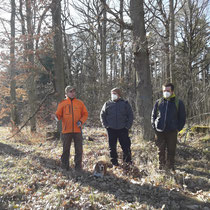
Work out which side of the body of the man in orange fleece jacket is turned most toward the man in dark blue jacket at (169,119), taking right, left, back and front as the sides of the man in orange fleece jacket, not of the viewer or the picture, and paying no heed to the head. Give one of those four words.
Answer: left

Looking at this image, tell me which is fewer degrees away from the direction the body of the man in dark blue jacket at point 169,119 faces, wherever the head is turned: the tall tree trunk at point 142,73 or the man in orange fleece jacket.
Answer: the man in orange fleece jacket

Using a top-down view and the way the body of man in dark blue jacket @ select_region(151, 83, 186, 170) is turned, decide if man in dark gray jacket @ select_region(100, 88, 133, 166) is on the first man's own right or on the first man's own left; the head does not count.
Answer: on the first man's own right

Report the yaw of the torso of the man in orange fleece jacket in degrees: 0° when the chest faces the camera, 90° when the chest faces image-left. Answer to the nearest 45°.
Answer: approximately 0°

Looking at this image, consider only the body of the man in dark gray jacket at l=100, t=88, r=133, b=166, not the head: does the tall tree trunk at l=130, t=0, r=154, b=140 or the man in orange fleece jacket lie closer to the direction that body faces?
the man in orange fleece jacket

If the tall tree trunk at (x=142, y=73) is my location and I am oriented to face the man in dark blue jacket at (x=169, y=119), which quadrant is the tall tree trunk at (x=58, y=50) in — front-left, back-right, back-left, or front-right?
back-right

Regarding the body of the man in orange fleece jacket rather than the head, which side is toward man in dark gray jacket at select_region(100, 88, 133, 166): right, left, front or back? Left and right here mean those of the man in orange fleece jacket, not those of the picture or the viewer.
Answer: left

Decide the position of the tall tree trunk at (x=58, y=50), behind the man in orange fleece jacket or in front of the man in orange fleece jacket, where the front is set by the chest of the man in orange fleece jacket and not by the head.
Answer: behind

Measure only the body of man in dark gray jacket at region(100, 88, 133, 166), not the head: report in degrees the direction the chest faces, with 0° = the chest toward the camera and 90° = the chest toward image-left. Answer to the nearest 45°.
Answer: approximately 0°

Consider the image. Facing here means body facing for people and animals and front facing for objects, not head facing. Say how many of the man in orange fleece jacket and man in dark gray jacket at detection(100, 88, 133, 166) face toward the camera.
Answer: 2

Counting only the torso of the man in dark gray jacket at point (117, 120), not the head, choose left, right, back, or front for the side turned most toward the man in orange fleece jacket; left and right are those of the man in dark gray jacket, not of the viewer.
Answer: right
